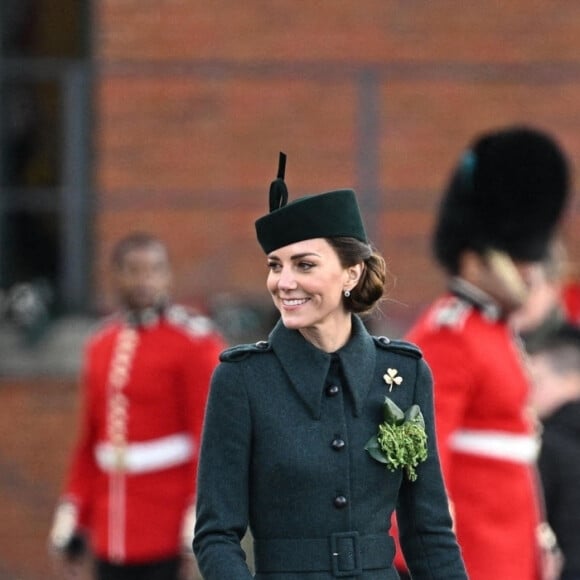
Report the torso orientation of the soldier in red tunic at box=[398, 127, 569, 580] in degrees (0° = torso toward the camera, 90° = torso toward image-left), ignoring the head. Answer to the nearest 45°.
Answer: approximately 270°

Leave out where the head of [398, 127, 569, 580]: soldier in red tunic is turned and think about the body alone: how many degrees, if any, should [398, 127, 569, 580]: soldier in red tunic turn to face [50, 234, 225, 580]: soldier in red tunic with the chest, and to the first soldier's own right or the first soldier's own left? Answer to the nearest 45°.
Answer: approximately 135° to the first soldier's own left

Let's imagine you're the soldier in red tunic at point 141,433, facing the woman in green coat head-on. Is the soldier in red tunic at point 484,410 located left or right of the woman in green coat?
left

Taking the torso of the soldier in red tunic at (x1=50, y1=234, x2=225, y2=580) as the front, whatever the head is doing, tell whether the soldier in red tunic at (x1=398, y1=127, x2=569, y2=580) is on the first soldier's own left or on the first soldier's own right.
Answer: on the first soldier's own left

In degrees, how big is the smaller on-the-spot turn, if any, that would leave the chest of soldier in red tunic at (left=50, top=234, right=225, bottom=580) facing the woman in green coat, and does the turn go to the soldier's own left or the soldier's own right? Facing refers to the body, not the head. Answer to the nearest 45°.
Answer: approximately 45° to the soldier's own left

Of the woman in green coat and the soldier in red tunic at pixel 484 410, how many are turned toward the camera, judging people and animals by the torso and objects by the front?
1

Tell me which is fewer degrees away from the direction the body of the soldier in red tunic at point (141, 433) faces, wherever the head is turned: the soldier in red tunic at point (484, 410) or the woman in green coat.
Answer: the woman in green coat

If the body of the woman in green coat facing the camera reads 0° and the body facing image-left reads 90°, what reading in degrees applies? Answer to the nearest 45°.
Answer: approximately 0°

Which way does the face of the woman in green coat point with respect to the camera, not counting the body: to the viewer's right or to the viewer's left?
to the viewer's left

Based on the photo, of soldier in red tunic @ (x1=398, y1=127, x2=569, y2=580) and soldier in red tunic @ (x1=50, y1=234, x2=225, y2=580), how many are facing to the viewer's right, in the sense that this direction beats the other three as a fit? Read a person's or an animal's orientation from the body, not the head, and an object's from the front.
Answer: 1

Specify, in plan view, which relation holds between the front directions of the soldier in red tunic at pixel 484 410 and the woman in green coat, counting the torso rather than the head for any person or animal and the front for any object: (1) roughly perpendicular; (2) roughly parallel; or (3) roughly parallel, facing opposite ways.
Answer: roughly perpendicular
